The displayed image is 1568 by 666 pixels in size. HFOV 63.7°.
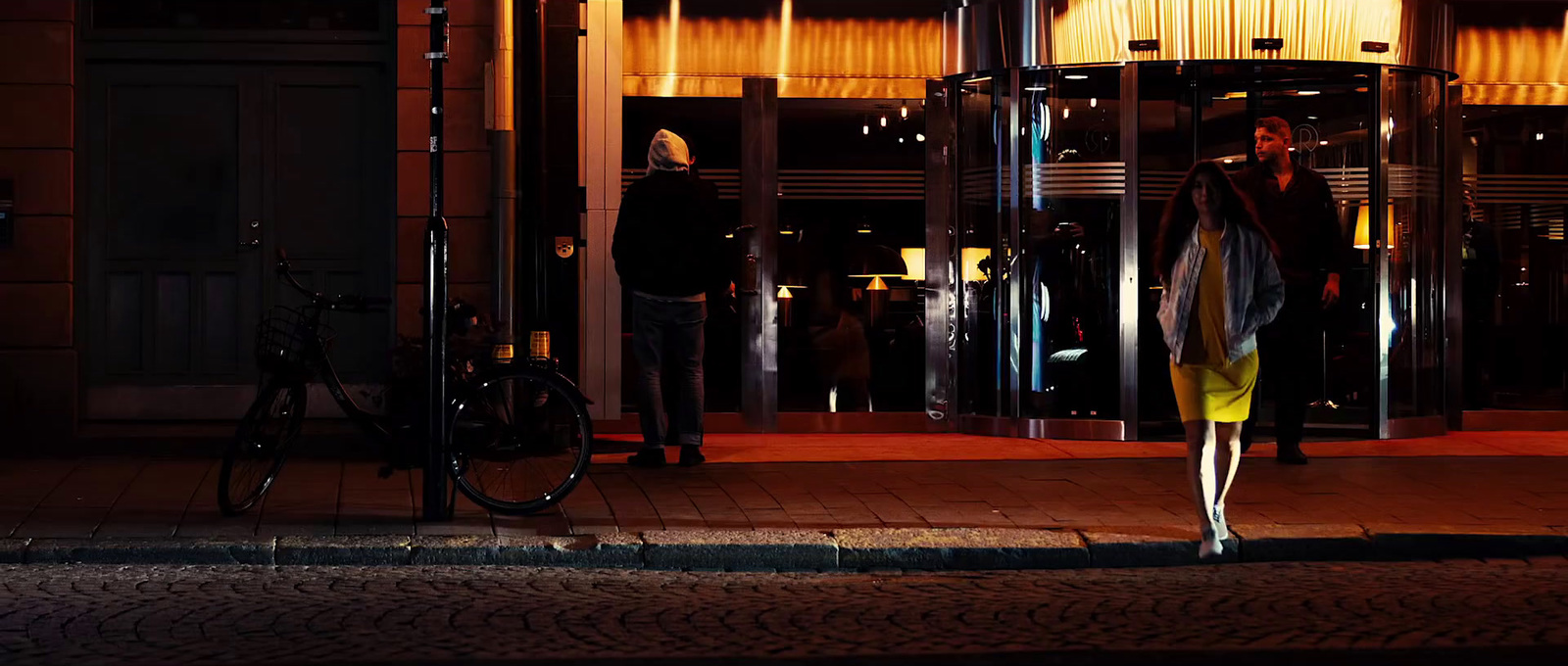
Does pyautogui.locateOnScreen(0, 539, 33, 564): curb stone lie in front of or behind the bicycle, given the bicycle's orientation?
in front

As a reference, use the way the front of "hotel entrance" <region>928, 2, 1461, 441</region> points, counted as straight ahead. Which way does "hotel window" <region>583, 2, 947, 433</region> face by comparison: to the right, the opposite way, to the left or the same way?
the same way

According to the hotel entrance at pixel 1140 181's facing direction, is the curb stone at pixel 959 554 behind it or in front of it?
in front

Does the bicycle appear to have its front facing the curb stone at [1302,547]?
no

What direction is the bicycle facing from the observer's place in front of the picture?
facing to the left of the viewer

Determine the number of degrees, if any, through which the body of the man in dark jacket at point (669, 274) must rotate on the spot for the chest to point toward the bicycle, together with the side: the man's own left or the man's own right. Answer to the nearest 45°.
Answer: approximately 135° to the man's own left

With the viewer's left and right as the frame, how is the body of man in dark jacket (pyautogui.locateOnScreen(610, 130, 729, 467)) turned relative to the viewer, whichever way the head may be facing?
facing away from the viewer

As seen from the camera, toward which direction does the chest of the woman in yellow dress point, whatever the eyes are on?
toward the camera

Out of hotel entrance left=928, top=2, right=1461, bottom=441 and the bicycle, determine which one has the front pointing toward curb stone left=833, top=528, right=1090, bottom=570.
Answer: the hotel entrance

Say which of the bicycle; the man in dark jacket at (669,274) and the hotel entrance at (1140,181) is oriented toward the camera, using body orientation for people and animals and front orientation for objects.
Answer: the hotel entrance

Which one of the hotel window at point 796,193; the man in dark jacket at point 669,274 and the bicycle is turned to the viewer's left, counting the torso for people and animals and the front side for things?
the bicycle

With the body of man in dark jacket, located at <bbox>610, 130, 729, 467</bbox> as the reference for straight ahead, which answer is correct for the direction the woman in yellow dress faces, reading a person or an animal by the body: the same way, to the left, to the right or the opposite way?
the opposite way

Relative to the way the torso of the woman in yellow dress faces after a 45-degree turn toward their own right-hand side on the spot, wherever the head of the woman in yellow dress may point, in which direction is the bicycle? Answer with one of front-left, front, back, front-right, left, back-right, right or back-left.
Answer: front-right

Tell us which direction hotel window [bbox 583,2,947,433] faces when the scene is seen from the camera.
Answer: facing the viewer

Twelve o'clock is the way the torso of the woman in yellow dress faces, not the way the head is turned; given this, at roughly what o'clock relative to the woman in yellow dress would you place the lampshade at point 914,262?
The lampshade is roughly at 5 o'clock from the woman in yellow dress.

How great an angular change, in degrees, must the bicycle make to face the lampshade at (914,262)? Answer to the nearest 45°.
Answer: approximately 135° to its right
